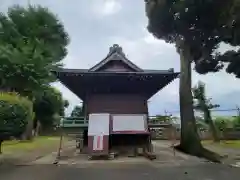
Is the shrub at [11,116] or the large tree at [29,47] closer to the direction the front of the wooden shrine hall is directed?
the shrub

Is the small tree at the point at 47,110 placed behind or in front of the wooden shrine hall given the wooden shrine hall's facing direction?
behind

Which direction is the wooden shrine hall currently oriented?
toward the camera

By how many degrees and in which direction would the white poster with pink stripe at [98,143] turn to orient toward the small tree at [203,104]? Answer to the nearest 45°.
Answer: approximately 135° to its left

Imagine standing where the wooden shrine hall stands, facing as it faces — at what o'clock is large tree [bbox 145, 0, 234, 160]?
The large tree is roughly at 9 o'clock from the wooden shrine hall.

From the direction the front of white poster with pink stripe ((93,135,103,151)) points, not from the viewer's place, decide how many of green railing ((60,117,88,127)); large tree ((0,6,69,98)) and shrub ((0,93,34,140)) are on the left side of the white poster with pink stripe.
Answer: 0

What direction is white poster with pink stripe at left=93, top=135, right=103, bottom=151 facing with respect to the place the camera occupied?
facing the viewer
